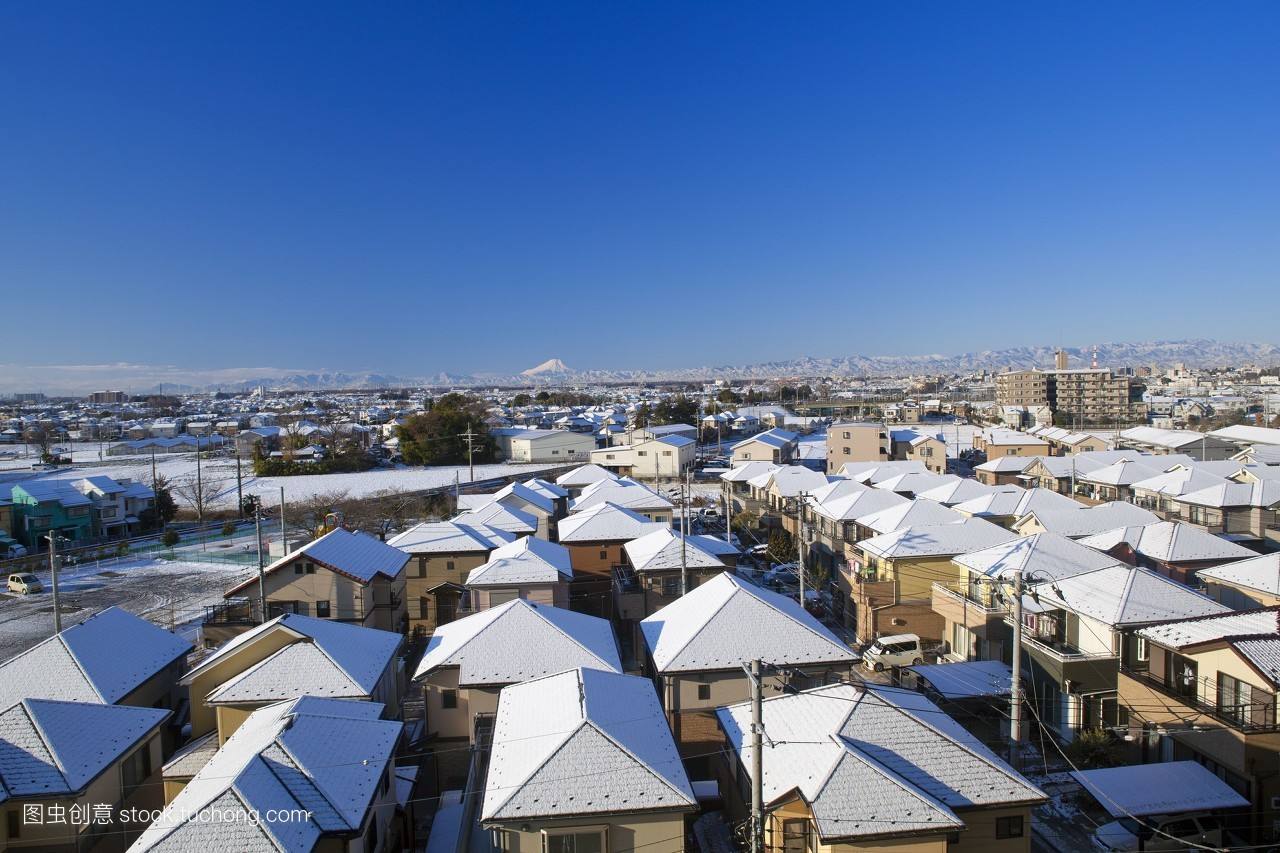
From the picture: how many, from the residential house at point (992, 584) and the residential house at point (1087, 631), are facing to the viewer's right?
0

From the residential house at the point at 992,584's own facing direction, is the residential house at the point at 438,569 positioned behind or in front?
in front

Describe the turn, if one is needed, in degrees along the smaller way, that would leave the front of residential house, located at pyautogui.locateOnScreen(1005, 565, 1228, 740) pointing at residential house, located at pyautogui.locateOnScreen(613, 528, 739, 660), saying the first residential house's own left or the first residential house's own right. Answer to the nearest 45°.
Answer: approximately 45° to the first residential house's own right

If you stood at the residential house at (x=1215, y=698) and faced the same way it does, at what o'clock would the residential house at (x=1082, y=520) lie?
the residential house at (x=1082, y=520) is roughly at 4 o'clock from the residential house at (x=1215, y=698).

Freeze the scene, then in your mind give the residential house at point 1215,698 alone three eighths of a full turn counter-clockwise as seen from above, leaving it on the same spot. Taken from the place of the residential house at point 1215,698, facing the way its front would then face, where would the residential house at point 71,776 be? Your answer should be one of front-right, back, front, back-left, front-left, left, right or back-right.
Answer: back-right

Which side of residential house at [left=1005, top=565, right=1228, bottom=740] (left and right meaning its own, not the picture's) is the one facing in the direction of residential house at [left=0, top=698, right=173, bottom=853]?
front

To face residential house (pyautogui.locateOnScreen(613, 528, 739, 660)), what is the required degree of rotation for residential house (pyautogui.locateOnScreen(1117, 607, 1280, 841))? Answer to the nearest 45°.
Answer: approximately 45° to its right

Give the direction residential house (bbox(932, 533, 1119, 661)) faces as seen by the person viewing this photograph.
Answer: facing the viewer and to the left of the viewer

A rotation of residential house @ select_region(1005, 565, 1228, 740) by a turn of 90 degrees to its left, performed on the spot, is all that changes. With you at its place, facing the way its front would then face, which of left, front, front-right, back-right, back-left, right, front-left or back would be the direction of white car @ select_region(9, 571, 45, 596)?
back-right

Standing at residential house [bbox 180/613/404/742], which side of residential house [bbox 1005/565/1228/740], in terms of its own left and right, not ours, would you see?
front

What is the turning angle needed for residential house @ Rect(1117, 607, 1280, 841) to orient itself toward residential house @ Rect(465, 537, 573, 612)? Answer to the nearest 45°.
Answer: approximately 45° to its right
